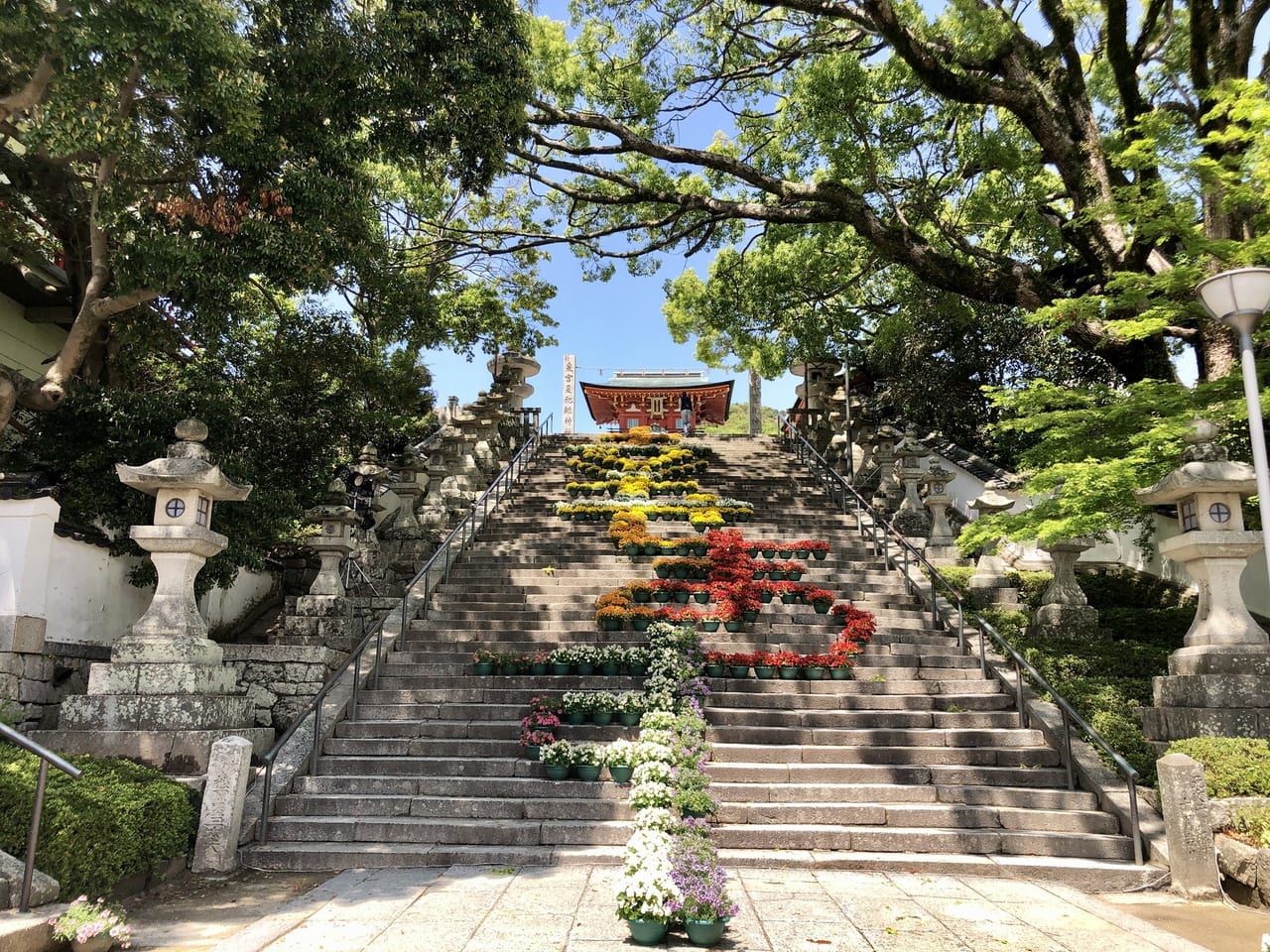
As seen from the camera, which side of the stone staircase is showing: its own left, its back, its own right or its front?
front

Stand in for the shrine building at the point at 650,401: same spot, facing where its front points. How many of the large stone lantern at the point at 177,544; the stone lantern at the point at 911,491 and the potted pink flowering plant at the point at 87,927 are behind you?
0

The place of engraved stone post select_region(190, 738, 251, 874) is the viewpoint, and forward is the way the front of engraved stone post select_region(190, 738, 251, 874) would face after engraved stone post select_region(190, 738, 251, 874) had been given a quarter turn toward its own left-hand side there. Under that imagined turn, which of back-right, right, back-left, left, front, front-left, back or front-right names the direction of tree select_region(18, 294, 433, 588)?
left

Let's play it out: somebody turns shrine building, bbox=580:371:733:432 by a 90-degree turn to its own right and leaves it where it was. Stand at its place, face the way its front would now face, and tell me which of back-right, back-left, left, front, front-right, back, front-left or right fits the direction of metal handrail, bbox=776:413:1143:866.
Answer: left

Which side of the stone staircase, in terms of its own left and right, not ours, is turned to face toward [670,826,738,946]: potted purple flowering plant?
front

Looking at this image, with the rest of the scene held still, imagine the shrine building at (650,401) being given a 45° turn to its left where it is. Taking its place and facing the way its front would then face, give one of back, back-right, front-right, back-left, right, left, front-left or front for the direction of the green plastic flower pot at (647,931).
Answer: front-right

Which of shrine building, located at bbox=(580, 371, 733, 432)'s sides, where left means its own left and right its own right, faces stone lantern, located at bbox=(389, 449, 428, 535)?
front

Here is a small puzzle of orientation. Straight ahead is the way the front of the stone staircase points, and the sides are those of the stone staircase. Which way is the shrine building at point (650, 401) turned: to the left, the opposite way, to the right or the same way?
the same way

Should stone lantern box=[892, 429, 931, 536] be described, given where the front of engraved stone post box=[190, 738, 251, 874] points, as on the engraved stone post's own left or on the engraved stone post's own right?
on the engraved stone post's own left

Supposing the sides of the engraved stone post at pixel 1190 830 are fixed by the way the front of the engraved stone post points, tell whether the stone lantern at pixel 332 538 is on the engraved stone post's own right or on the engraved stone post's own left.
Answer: on the engraved stone post's own right

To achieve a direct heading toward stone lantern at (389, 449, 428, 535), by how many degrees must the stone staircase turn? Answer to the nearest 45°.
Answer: approximately 135° to its right

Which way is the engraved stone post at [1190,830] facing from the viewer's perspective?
toward the camera
